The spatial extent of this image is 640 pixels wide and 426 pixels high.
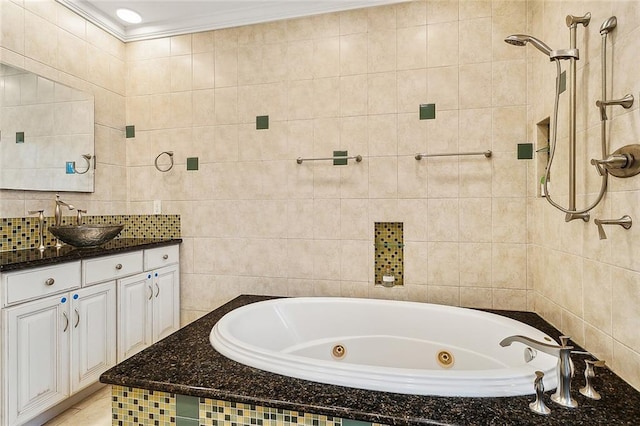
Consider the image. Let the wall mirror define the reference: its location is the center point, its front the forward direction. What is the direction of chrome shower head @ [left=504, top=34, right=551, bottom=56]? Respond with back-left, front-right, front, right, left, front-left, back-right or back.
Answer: front

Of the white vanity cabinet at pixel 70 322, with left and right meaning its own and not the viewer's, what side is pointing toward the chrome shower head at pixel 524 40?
front

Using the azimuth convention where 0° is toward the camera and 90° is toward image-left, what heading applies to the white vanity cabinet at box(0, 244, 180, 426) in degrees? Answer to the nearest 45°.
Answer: approximately 315°

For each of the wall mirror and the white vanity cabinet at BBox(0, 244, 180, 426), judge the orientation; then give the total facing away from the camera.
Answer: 0

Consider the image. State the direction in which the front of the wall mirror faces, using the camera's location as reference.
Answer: facing the viewer and to the right of the viewer

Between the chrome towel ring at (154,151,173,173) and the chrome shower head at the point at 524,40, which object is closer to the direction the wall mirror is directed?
the chrome shower head

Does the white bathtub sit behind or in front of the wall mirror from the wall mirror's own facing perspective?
in front
